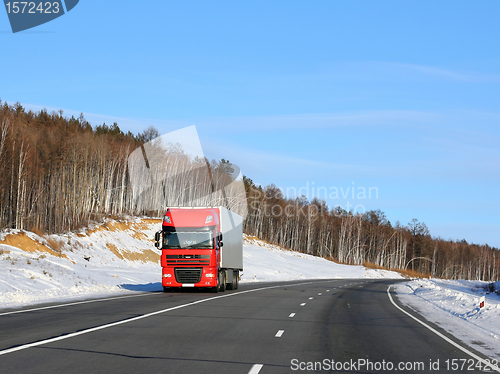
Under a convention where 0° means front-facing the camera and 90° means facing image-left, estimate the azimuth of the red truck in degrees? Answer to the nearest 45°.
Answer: approximately 0°
